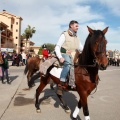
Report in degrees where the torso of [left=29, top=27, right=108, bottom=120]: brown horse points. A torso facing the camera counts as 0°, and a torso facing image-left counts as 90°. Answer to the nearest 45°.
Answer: approximately 315°

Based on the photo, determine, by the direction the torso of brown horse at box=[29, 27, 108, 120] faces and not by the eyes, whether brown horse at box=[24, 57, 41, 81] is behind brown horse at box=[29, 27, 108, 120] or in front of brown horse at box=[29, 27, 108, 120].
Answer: behind

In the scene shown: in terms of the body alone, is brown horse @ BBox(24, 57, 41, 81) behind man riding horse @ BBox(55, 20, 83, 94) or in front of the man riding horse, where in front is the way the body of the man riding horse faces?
behind

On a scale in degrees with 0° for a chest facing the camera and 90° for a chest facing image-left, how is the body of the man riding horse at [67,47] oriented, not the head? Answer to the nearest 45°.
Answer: approximately 315°
